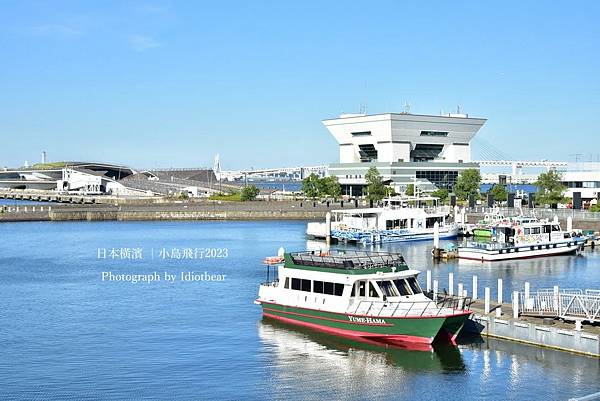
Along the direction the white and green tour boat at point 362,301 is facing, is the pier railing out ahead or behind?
ahead

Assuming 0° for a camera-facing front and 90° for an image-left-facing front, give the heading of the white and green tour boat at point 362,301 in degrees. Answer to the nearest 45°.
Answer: approximately 315°
